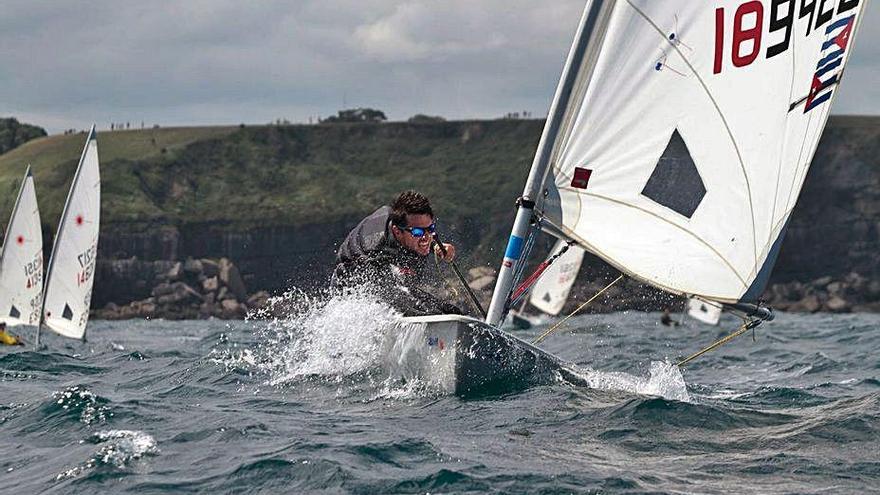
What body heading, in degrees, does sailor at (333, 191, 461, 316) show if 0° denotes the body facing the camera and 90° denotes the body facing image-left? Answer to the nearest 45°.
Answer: approximately 315°

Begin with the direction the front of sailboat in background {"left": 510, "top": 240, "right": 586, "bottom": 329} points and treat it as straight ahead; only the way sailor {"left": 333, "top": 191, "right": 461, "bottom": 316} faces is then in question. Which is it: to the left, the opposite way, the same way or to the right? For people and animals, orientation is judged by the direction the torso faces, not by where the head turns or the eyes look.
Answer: to the left

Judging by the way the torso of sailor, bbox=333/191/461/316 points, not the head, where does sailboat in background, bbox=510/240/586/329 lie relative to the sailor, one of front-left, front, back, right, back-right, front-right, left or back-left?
back-left
